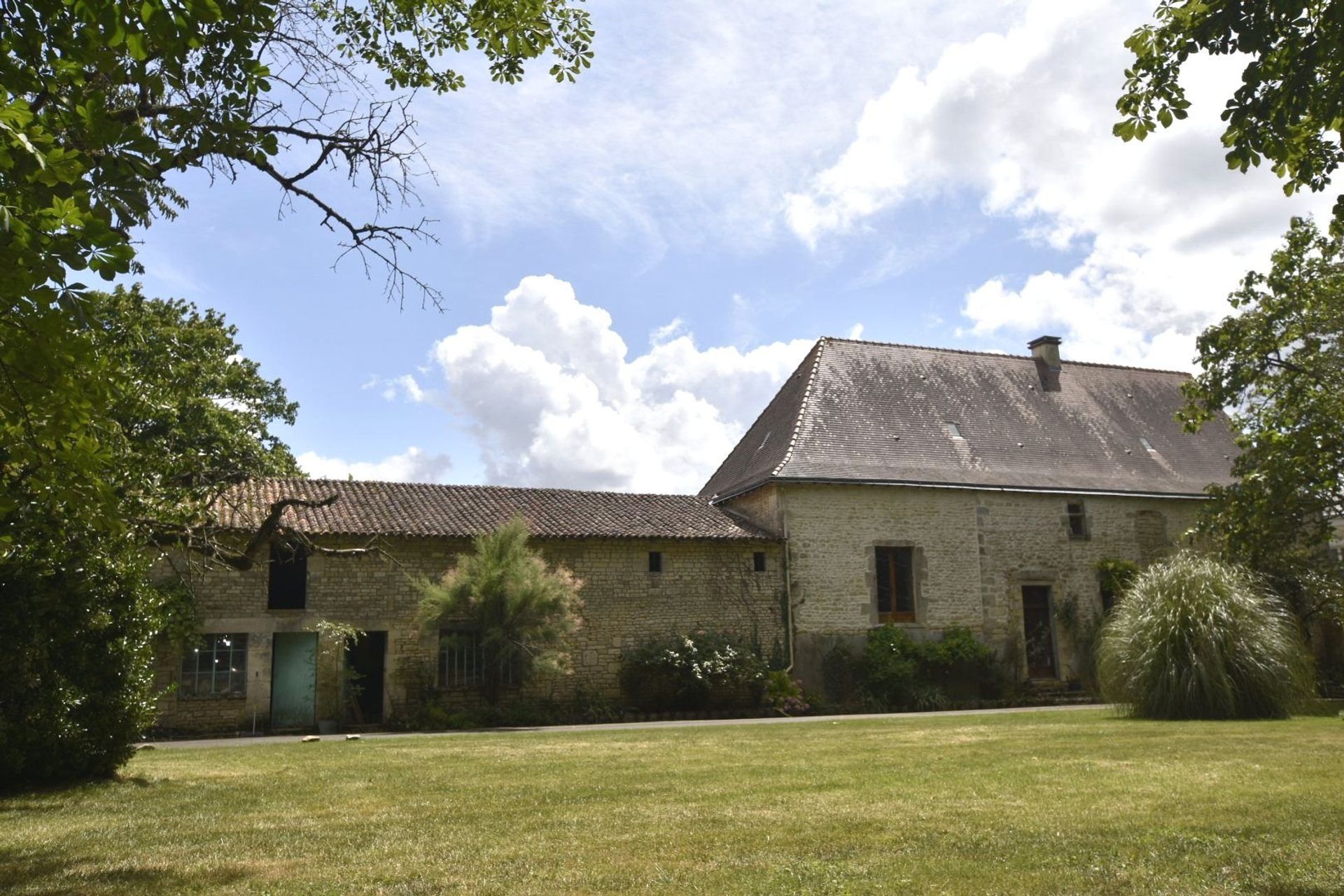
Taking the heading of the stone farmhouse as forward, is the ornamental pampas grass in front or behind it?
in front

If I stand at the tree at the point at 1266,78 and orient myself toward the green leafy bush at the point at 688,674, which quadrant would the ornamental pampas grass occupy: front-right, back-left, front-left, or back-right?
front-right

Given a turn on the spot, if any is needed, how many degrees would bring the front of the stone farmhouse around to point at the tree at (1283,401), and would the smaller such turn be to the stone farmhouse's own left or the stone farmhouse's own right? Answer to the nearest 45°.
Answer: approximately 45° to the stone farmhouse's own left

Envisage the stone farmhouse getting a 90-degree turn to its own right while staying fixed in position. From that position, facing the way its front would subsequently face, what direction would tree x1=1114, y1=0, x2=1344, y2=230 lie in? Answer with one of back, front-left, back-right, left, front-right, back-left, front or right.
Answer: left

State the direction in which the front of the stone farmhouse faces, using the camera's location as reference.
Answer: facing the viewer

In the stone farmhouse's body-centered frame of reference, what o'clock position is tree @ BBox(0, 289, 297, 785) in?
The tree is roughly at 1 o'clock from the stone farmhouse.

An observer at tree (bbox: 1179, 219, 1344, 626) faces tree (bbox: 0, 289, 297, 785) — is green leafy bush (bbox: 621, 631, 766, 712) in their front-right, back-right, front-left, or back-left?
front-right

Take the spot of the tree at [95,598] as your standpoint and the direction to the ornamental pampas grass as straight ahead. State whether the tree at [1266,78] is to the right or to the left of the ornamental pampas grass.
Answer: right
